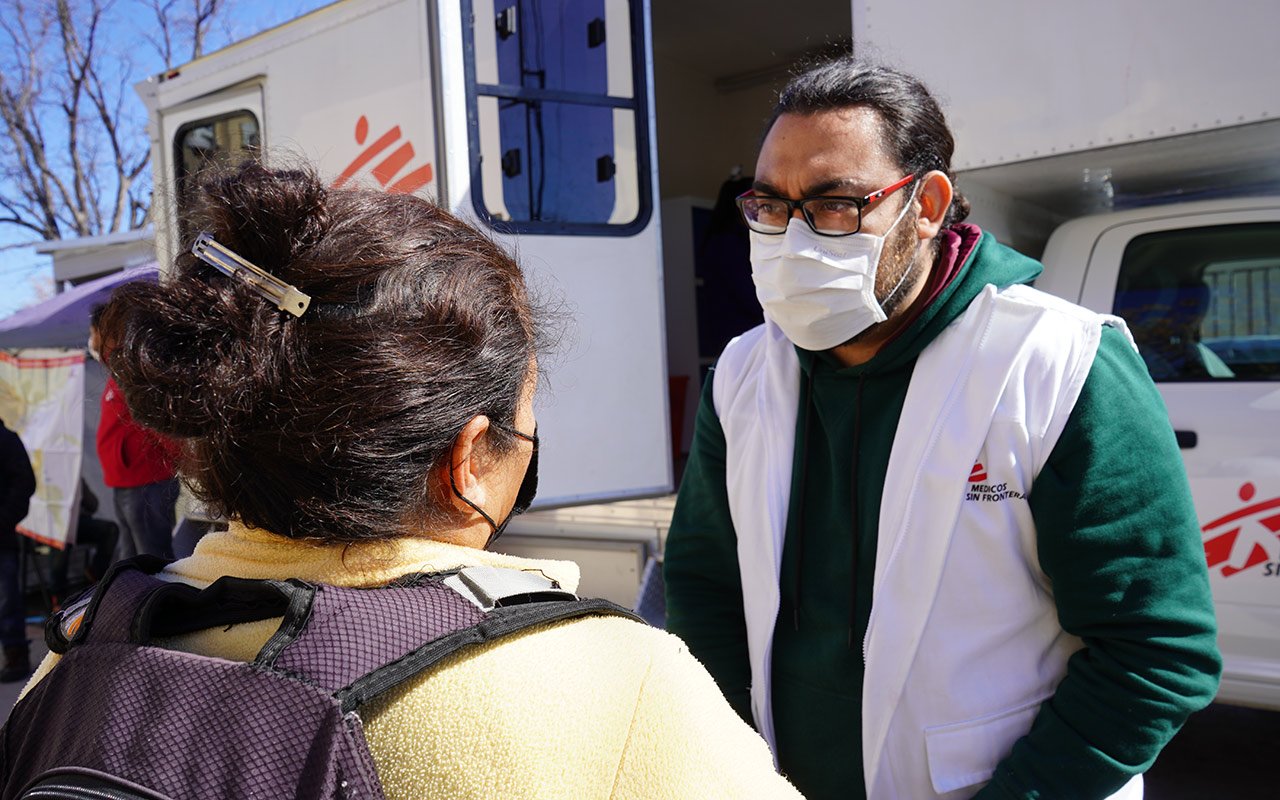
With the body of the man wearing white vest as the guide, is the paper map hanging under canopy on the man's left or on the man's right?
on the man's right

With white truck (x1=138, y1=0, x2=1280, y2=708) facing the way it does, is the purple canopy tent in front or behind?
behind

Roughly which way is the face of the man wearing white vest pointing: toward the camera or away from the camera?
toward the camera

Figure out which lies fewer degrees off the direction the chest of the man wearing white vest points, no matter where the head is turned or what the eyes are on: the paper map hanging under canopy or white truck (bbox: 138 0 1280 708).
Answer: the paper map hanging under canopy

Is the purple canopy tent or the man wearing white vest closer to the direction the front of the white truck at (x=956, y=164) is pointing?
the man wearing white vest

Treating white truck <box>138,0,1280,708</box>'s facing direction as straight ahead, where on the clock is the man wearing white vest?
The man wearing white vest is roughly at 2 o'clock from the white truck.

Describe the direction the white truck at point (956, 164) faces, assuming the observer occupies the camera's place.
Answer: facing the viewer and to the right of the viewer

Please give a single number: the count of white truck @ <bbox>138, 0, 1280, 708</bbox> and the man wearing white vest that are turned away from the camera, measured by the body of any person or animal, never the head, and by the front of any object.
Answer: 0

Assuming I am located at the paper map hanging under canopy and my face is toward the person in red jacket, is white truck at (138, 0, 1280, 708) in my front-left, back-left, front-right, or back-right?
front-left
